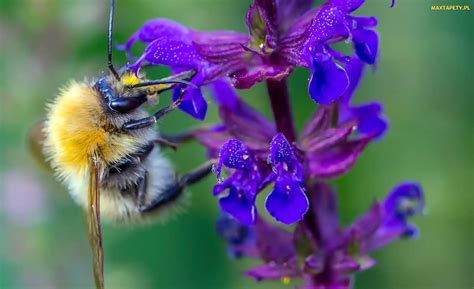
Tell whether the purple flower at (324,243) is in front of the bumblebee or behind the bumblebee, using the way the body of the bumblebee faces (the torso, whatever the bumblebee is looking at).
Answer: in front

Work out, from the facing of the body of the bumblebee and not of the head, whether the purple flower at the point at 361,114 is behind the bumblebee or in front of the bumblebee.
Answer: in front

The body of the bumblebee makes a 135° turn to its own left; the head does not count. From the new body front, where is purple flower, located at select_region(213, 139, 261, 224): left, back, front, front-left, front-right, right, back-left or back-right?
back

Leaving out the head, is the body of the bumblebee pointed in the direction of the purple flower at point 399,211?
yes

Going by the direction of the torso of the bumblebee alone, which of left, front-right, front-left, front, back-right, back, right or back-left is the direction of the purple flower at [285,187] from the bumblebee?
front-right

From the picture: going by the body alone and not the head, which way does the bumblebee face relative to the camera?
to the viewer's right
